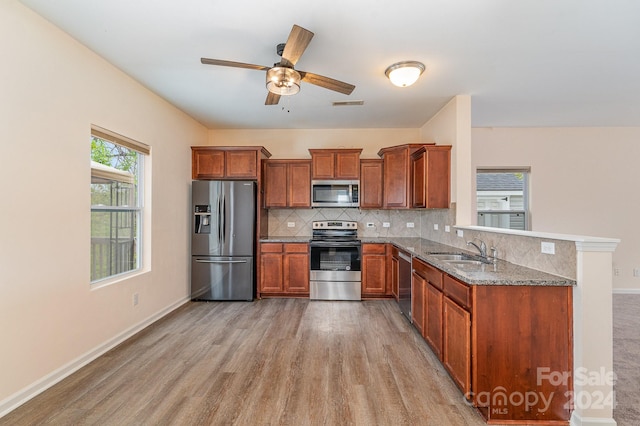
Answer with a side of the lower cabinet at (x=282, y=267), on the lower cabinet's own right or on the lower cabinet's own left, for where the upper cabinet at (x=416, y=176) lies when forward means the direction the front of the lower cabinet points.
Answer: on the lower cabinet's own left

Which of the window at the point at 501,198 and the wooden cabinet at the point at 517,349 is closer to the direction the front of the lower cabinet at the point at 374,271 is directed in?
the wooden cabinet

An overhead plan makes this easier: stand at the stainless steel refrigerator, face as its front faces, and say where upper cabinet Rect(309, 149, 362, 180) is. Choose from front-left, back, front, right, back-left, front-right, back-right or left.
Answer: left

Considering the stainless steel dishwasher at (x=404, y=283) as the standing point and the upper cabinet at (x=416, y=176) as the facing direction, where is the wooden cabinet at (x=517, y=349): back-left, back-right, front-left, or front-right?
back-right

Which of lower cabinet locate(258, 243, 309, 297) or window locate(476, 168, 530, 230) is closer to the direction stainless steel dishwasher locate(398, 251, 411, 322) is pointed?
the lower cabinet

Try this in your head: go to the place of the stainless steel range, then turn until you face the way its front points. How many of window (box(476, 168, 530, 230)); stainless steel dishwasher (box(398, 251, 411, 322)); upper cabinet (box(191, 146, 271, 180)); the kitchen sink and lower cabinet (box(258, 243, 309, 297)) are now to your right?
2
